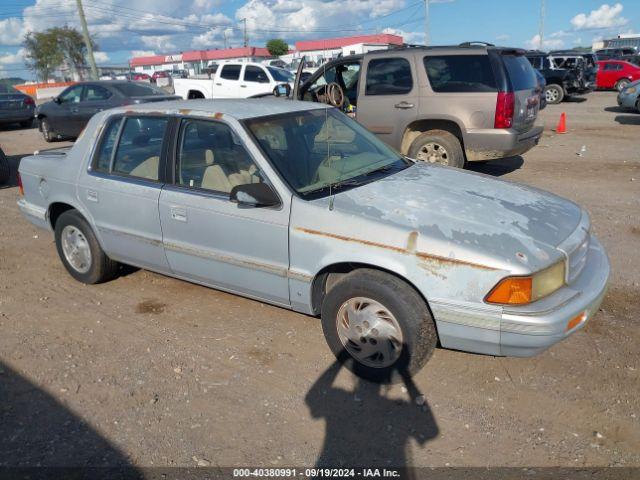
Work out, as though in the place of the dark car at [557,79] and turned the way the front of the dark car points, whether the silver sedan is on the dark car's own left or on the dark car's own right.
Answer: on the dark car's own right

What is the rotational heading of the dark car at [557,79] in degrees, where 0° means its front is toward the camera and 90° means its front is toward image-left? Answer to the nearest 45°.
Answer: approximately 315°

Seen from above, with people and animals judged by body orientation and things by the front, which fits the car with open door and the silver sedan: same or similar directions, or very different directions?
very different directions

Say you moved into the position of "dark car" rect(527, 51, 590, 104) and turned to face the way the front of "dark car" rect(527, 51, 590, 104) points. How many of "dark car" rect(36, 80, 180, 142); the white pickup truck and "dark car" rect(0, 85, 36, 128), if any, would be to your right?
3

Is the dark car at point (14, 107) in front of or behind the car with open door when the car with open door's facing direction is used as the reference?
in front

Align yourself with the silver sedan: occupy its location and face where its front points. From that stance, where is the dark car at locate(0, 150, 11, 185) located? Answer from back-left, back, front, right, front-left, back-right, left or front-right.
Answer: back

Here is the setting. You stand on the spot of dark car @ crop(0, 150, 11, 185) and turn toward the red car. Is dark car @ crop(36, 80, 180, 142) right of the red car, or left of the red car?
left

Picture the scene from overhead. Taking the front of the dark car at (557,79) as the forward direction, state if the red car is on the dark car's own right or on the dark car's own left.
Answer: on the dark car's own left
